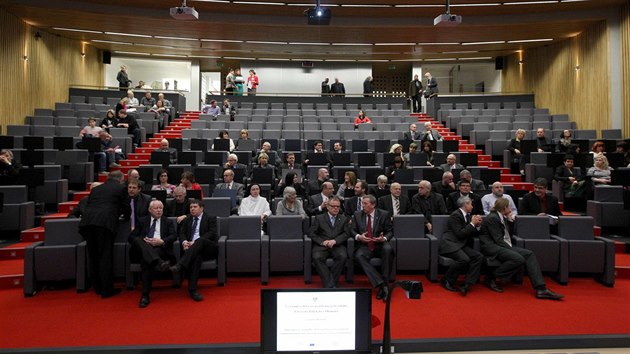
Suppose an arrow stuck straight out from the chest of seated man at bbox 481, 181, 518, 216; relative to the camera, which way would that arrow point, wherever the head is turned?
toward the camera

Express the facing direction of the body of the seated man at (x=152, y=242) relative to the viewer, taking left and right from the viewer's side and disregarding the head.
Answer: facing the viewer

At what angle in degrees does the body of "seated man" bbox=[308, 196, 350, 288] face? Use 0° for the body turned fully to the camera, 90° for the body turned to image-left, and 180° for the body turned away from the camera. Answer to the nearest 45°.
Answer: approximately 0°

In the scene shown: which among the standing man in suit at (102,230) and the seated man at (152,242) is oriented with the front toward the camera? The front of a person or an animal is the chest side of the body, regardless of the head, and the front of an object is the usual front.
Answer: the seated man

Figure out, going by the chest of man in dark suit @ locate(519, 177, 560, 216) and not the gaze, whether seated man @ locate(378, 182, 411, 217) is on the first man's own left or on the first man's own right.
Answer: on the first man's own right

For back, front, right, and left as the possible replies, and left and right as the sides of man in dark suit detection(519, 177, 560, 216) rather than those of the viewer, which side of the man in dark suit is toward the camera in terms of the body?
front

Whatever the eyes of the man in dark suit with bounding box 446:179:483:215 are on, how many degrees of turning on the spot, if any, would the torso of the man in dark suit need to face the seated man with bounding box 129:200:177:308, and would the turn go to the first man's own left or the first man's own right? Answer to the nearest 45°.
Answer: approximately 45° to the first man's own right

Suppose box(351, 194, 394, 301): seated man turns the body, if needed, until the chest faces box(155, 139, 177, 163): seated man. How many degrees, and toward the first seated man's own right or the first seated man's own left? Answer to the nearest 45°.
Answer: approximately 135° to the first seated man's own right

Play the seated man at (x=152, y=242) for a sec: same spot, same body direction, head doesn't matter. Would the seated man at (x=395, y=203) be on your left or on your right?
on your left

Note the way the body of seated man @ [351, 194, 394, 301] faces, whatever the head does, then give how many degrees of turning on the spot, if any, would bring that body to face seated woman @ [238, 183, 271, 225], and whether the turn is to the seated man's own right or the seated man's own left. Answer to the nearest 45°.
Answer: approximately 135° to the seated man's own right

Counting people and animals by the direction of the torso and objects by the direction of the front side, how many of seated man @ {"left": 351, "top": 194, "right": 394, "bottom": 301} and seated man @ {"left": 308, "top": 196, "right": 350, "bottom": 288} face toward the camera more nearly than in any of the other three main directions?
2

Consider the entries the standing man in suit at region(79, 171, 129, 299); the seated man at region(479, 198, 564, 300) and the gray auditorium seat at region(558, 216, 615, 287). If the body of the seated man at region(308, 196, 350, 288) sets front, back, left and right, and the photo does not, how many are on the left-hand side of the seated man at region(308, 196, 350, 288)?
2

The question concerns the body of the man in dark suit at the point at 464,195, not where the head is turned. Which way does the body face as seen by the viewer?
toward the camera

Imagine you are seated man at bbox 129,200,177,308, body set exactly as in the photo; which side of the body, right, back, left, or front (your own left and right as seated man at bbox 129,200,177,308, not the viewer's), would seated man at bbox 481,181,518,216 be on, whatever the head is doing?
left

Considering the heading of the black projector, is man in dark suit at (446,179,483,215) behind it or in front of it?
in front

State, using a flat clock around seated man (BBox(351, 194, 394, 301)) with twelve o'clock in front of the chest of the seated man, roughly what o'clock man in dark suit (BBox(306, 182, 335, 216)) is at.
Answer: The man in dark suit is roughly at 5 o'clock from the seated man.

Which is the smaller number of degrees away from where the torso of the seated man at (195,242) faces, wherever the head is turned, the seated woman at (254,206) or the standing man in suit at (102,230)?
the standing man in suit
